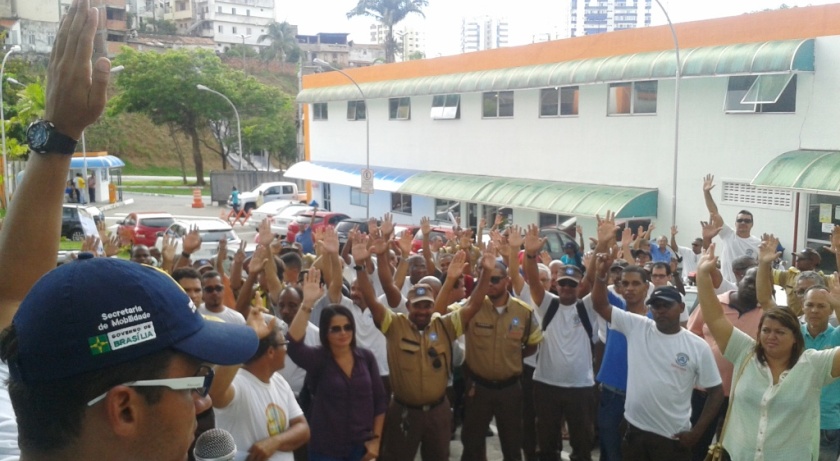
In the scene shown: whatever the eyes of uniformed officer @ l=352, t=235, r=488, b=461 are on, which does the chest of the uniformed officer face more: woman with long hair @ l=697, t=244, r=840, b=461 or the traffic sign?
the woman with long hair

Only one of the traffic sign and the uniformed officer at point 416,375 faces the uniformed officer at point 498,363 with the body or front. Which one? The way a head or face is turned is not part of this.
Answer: the traffic sign

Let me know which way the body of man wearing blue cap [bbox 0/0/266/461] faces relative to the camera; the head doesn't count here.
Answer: to the viewer's right

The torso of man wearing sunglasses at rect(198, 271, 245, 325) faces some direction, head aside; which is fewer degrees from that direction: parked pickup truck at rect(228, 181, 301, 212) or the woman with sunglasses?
the woman with sunglasses

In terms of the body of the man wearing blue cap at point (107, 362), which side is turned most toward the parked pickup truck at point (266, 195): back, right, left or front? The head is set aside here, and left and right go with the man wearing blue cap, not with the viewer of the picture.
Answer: left

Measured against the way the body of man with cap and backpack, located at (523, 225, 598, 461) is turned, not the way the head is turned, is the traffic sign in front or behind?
behind

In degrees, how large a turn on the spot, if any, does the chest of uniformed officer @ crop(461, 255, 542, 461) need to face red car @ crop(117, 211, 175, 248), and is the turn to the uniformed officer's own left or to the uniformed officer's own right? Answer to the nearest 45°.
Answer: approximately 135° to the uniformed officer's own right

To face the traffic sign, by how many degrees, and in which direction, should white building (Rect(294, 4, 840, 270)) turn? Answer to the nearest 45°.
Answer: approximately 45° to its right

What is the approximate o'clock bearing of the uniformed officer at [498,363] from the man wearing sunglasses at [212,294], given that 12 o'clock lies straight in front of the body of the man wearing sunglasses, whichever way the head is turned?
The uniformed officer is roughly at 9 o'clock from the man wearing sunglasses.

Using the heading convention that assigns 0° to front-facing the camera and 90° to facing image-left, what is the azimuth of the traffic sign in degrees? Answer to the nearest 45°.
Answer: approximately 0°

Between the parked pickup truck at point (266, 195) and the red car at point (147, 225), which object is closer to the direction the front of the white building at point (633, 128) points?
the red car

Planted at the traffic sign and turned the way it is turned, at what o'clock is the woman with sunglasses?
The woman with sunglasses is roughly at 12 o'clock from the traffic sign.
